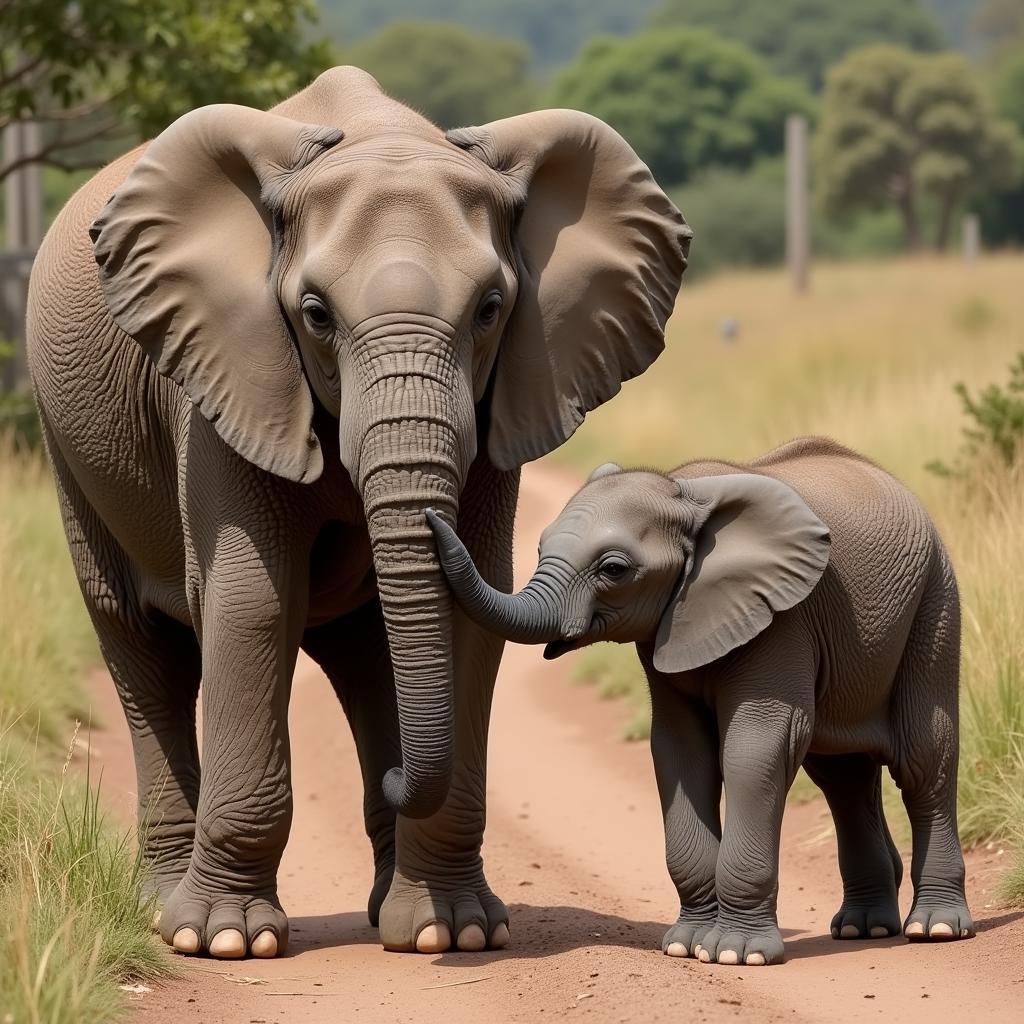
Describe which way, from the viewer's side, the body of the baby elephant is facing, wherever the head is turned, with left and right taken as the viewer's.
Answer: facing the viewer and to the left of the viewer

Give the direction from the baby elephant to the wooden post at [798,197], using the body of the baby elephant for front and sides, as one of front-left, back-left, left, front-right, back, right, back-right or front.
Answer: back-right

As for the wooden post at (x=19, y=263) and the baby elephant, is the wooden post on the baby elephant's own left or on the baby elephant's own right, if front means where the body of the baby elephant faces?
on the baby elephant's own right

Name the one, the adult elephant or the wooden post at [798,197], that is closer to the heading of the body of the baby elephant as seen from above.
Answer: the adult elephant

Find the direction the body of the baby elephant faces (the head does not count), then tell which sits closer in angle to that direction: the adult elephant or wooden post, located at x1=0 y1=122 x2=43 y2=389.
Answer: the adult elephant

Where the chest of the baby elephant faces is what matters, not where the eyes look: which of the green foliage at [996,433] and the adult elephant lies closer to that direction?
the adult elephant

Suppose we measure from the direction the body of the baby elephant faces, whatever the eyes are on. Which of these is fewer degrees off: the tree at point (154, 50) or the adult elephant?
the adult elephant

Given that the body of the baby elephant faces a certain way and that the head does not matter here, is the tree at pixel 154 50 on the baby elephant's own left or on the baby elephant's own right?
on the baby elephant's own right

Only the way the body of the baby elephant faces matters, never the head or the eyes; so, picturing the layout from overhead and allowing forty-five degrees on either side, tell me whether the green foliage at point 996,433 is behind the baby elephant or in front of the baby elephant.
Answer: behind

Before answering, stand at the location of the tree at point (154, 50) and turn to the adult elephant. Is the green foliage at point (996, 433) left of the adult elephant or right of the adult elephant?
left
